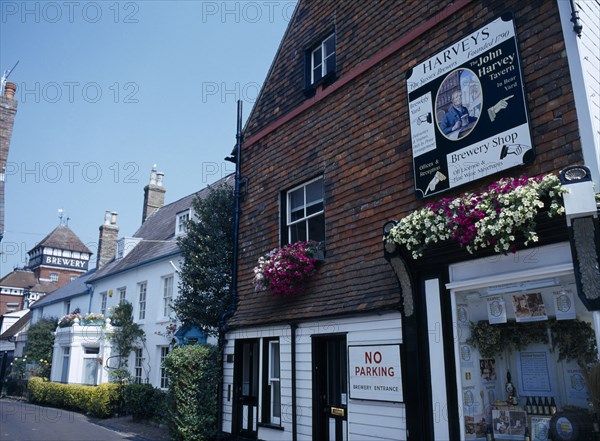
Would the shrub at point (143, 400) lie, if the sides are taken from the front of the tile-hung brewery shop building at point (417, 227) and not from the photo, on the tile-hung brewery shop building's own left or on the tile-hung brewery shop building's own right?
on the tile-hung brewery shop building's own right

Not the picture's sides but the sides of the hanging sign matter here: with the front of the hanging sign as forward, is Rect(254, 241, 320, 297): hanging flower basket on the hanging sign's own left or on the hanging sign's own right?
on the hanging sign's own right

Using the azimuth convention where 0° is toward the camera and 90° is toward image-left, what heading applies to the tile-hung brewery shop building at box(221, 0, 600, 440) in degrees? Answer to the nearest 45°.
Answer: approximately 45°

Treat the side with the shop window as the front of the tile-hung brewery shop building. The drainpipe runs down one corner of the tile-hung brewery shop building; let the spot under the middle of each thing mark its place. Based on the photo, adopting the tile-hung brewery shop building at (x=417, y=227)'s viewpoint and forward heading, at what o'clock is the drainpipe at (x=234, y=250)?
The drainpipe is roughly at 3 o'clock from the tile-hung brewery shop building.

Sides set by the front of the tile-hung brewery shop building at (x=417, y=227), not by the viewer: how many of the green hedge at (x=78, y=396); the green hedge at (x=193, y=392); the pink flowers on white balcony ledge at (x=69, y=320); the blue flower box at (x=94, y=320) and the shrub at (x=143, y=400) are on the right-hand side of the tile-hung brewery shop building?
5

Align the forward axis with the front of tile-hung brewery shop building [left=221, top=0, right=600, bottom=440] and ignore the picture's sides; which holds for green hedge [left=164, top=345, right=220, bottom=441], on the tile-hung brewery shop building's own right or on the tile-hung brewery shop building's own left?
on the tile-hung brewery shop building's own right

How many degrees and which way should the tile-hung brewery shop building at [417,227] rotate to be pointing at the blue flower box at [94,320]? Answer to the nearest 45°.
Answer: approximately 90° to its right

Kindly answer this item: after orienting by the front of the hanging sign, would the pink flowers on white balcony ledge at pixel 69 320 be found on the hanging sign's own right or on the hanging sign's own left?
on the hanging sign's own right

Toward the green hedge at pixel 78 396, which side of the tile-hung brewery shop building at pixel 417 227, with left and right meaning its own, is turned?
right

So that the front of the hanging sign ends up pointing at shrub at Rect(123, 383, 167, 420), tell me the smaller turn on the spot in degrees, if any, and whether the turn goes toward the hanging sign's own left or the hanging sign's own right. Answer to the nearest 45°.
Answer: approximately 90° to the hanging sign's own right
